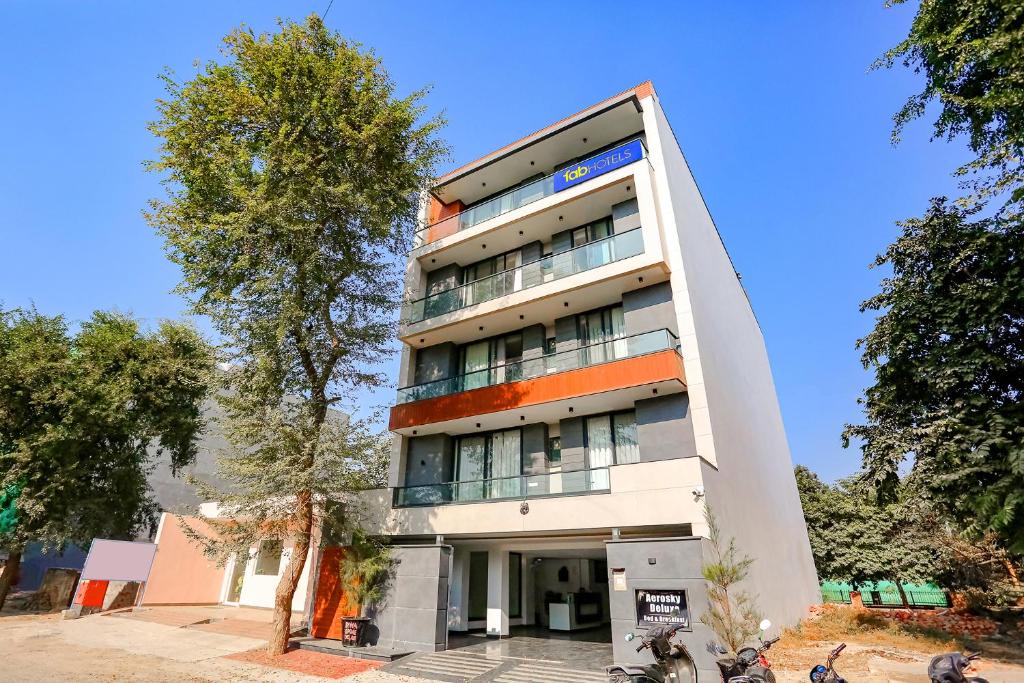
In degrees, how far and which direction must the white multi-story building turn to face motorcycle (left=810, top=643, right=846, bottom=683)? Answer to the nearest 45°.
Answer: approximately 90° to its left

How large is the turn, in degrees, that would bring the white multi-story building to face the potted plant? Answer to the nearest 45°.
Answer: approximately 45° to its right

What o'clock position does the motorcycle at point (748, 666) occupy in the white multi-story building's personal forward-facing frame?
The motorcycle is roughly at 10 o'clock from the white multi-story building.

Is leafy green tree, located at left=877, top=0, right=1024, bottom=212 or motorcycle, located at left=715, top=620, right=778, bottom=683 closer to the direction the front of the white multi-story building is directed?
the motorcycle

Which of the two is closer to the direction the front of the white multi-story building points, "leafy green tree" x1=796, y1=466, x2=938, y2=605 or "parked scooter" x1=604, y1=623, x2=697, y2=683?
the parked scooter

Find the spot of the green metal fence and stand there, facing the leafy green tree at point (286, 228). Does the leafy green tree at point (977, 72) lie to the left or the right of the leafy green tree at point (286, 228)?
left

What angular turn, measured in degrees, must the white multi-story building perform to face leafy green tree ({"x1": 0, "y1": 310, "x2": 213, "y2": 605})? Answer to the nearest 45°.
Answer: approximately 45° to its right

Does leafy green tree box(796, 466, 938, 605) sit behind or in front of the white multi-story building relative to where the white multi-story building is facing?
behind

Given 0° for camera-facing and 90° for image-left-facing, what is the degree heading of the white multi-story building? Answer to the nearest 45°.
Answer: approximately 45°

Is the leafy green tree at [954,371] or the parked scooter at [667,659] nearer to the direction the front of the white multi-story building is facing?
the parked scooter
